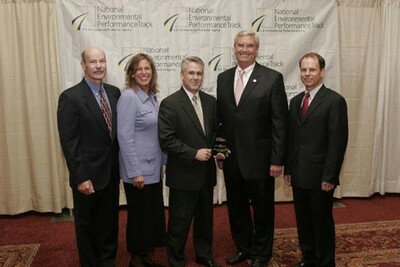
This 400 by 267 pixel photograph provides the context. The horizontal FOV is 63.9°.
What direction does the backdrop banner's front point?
toward the camera

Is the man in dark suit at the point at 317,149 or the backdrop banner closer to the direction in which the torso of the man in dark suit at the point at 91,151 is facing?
the man in dark suit

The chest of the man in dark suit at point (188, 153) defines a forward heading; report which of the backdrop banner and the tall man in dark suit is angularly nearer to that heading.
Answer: the tall man in dark suit

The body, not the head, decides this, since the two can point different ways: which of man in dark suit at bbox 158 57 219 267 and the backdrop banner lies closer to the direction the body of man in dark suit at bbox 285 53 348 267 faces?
the man in dark suit

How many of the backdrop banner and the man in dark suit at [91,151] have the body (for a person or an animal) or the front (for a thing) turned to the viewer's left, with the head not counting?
0

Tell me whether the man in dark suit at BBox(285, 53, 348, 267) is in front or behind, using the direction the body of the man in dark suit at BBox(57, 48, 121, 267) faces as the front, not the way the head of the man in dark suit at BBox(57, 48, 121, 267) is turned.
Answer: in front

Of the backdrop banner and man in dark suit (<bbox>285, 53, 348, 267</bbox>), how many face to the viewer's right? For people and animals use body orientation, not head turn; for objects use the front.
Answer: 0

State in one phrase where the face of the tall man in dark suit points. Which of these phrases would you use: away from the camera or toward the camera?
toward the camera

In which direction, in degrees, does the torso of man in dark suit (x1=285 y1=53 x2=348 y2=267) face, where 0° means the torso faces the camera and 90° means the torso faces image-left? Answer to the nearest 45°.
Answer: approximately 45°

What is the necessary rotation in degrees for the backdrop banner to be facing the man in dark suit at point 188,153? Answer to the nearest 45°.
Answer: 0° — it already faces them
